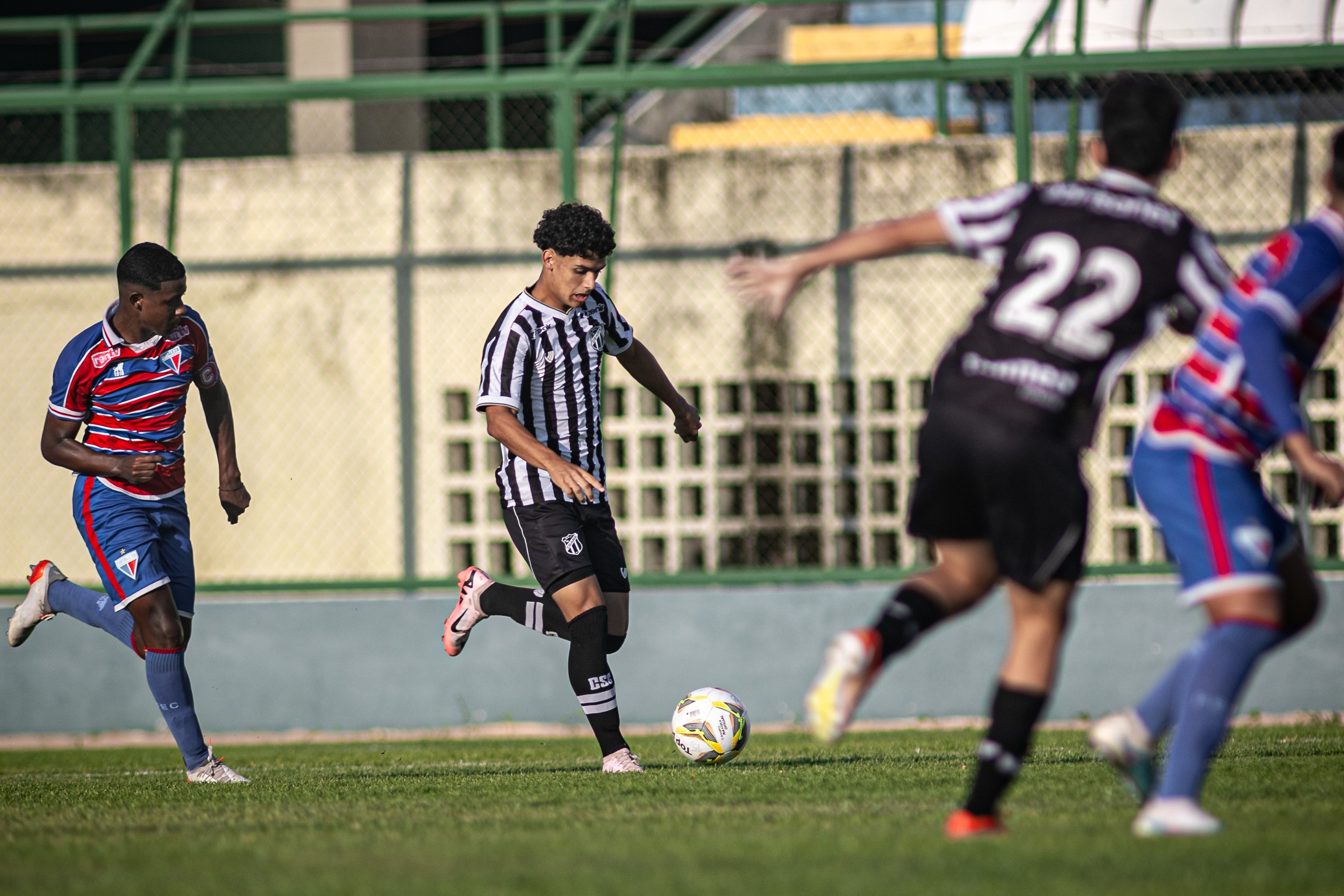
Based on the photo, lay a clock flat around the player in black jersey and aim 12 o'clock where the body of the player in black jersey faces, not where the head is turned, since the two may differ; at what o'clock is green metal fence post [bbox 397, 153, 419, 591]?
The green metal fence post is roughly at 11 o'clock from the player in black jersey.

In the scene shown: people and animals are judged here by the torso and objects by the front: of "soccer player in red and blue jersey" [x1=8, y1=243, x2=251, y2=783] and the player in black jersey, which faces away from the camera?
the player in black jersey

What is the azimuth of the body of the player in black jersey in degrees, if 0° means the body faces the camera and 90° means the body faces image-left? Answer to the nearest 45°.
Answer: approximately 180°

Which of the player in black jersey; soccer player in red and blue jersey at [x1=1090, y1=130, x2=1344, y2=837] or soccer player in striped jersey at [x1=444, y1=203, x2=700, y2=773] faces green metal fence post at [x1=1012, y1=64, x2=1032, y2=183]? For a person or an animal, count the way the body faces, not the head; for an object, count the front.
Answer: the player in black jersey

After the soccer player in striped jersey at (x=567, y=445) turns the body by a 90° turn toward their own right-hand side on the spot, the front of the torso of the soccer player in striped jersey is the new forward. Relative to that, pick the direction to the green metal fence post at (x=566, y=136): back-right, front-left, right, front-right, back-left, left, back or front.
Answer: back-right

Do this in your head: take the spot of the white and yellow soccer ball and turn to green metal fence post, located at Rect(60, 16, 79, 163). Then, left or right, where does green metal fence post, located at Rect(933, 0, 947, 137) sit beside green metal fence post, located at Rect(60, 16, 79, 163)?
right

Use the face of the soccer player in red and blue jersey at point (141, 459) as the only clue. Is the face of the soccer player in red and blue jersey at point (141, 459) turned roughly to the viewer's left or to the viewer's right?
to the viewer's right

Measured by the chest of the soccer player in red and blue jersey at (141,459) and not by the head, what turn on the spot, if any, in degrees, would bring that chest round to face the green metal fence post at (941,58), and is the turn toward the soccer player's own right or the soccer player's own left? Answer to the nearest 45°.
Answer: approximately 90° to the soccer player's own left

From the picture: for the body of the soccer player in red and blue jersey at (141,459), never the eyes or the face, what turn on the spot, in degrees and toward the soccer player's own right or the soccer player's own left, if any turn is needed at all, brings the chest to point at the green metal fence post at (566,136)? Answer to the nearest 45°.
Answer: approximately 90° to the soccer player's own left

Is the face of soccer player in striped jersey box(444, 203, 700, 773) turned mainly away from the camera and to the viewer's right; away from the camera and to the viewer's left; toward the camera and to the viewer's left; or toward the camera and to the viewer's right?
toward the camera and to the viewer's right
